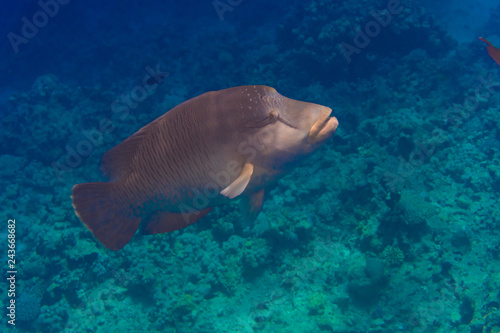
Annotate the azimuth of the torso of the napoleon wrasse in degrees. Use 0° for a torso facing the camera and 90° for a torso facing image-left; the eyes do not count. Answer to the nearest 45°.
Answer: approximately 270°
